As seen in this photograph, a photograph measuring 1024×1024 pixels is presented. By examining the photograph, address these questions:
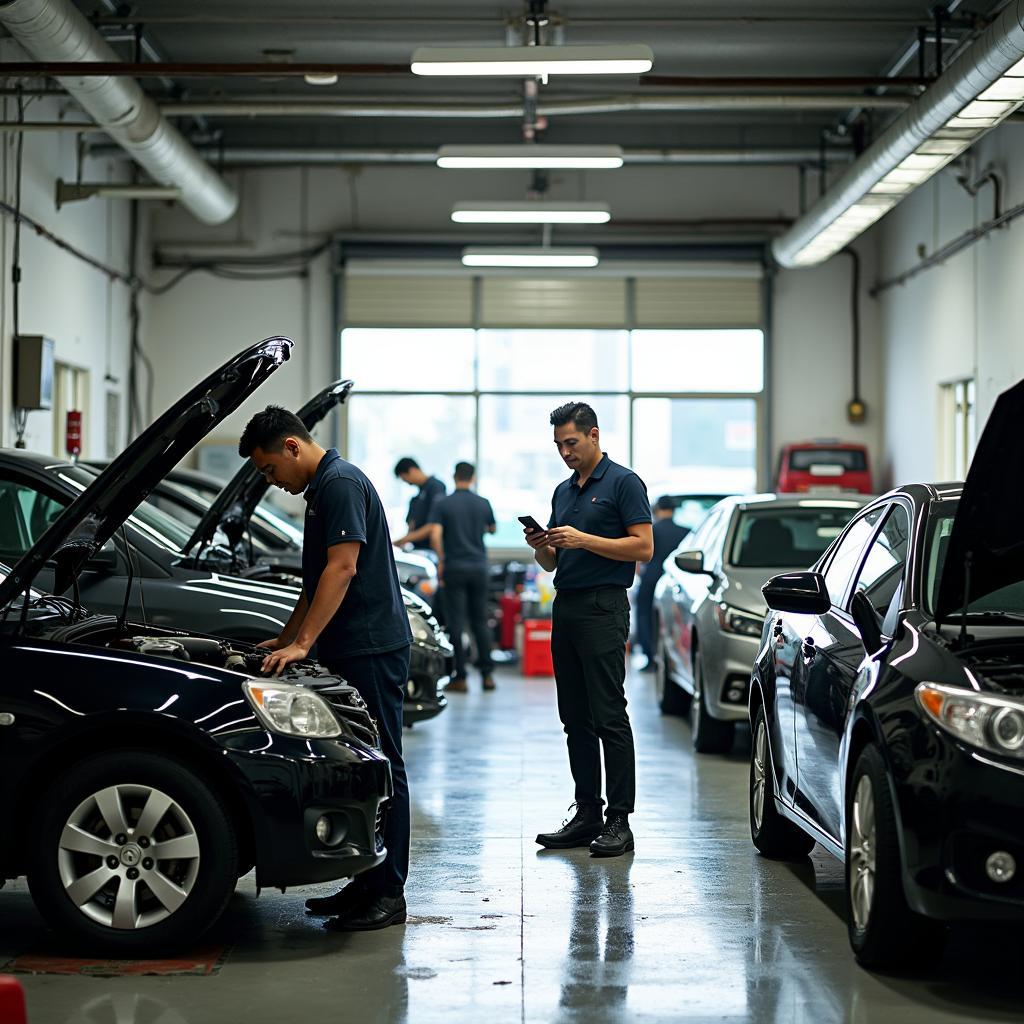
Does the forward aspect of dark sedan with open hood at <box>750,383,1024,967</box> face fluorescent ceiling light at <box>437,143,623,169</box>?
no

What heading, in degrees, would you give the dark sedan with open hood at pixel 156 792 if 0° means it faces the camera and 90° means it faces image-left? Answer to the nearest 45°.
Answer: approximately 270°

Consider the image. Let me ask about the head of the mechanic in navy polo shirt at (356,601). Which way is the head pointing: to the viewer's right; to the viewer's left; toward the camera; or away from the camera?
to the viewer's left

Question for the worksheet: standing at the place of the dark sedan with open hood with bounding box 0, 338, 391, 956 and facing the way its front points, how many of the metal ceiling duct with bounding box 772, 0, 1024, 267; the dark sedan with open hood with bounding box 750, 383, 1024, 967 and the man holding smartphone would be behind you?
0

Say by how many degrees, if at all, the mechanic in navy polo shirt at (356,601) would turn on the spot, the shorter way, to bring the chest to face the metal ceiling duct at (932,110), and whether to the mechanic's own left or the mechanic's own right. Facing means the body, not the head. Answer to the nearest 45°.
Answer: approximately 135° to the mechanic's own right

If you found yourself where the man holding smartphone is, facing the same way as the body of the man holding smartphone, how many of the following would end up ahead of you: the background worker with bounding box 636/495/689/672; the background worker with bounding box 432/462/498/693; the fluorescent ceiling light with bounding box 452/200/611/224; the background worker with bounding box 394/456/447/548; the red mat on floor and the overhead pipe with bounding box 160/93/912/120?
1

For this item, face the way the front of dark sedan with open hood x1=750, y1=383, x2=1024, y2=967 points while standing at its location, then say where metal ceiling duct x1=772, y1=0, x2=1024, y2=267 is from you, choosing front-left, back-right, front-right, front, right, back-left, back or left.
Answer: back-left

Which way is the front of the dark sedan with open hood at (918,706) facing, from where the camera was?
facing the viewer and to the right of the viewer

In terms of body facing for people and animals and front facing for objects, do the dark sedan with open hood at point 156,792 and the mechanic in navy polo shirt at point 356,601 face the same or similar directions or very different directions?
very different directions

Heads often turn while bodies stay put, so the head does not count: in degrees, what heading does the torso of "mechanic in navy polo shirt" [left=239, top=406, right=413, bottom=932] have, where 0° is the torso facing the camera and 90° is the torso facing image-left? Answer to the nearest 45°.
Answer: approximately 90°

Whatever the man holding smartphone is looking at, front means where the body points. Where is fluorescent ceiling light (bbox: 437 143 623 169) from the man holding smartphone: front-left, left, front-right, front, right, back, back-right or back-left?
back-right

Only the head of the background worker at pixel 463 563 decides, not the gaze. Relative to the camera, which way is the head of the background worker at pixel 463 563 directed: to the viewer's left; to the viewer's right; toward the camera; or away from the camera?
away from the camera

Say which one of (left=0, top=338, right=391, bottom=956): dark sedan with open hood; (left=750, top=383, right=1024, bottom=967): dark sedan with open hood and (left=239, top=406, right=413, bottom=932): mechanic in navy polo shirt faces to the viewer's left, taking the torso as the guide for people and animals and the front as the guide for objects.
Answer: the mechanic in navy polo shirt

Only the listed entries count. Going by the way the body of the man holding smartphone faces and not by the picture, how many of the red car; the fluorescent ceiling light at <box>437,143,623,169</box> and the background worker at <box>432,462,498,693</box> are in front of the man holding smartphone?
0

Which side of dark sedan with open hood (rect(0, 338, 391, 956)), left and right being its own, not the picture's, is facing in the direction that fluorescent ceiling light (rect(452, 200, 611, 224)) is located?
left

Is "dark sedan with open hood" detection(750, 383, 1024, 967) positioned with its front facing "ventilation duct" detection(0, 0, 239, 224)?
no
